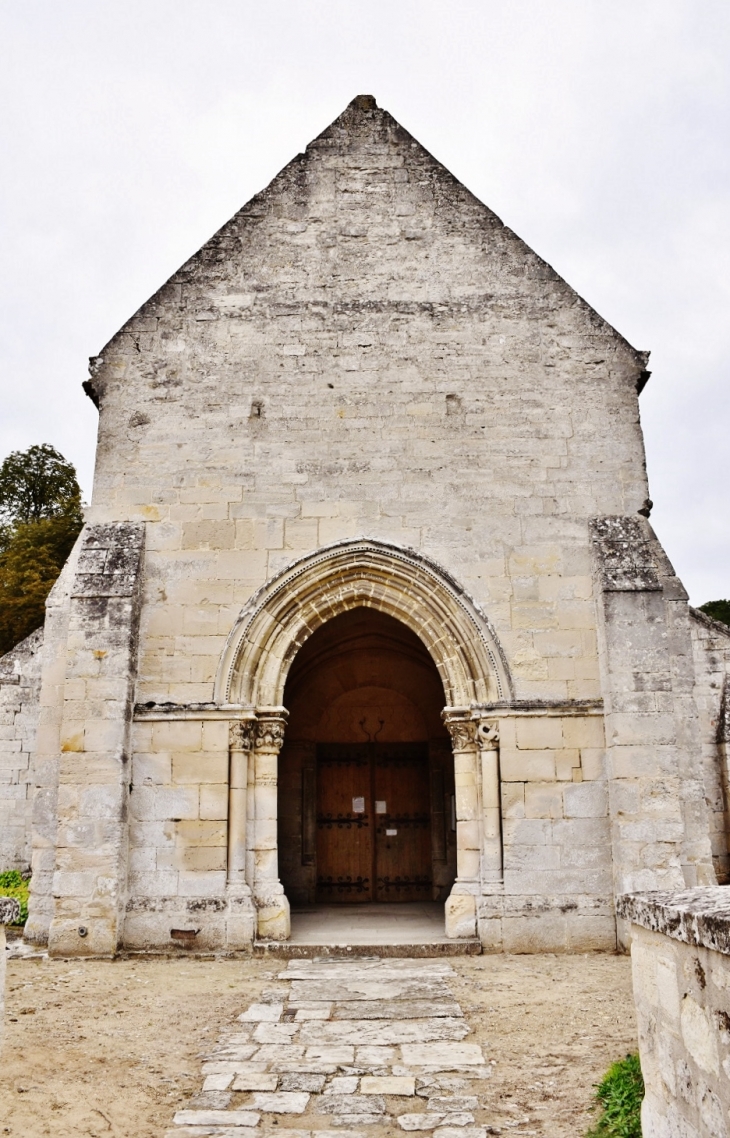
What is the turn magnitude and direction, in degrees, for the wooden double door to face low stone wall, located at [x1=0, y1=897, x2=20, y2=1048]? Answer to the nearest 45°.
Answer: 0° — it already faces it

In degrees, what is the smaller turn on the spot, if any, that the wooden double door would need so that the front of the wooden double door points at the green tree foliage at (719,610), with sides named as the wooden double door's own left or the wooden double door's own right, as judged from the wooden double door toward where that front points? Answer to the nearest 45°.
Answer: approximately 135° to the wooden double door's own left

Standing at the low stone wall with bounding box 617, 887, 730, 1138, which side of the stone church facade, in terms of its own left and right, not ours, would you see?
front

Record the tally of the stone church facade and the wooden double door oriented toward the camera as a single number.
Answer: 2

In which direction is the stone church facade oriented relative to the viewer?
toward the camera

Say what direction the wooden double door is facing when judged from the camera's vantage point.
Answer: facing the viewer

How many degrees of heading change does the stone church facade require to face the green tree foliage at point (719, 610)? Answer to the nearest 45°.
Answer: approximately 135° to its left

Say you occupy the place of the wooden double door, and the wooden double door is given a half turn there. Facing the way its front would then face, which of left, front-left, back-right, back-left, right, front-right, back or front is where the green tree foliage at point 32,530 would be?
front-left
